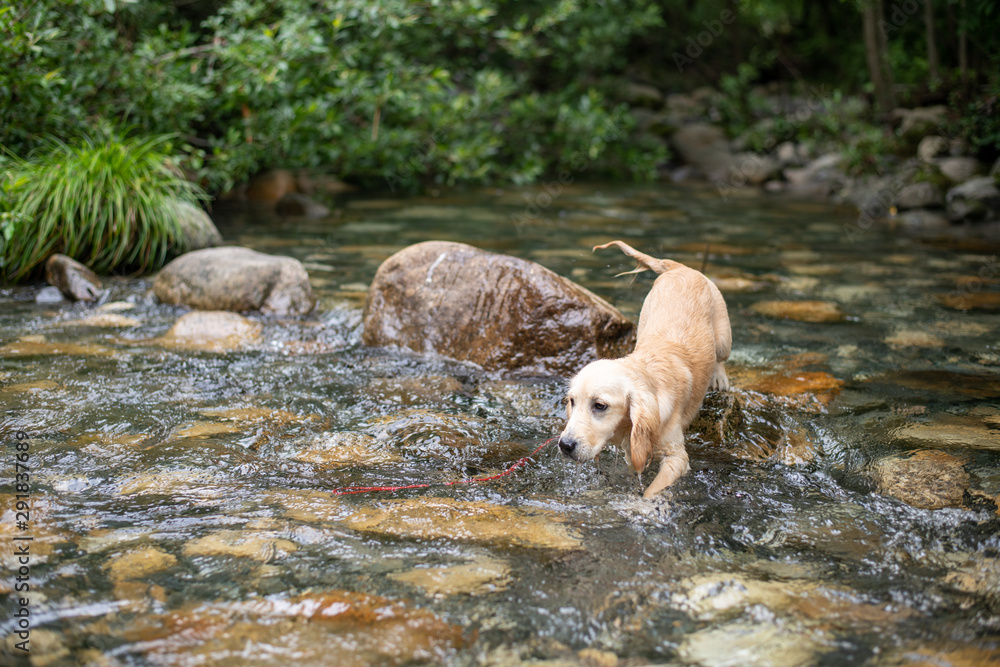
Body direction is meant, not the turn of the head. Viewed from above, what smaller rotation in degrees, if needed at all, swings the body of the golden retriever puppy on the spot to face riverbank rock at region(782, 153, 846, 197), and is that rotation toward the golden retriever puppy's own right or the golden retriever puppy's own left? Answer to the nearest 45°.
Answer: approximately 135° to the golden retriever puppy's own right

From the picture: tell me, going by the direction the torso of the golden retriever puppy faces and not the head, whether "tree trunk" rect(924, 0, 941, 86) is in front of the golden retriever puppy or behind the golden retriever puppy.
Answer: behind

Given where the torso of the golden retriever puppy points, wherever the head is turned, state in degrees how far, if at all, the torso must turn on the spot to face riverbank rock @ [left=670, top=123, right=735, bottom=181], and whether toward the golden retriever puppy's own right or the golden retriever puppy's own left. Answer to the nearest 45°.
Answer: approximately 135° to the golden retriever puppy's own right

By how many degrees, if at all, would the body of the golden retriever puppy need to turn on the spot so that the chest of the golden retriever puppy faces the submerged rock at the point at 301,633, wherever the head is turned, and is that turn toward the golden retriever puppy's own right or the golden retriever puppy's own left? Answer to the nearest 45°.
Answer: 0° — it already faces it

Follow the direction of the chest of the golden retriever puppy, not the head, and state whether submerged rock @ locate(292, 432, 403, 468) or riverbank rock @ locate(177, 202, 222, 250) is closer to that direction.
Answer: the submerged rock

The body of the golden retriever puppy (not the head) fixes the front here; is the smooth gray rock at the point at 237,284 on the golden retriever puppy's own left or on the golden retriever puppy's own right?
on the golden retriever puppy's own right

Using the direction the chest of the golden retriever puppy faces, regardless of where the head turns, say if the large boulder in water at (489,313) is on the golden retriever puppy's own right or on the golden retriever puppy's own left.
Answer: on the golden retriever puppy's own right

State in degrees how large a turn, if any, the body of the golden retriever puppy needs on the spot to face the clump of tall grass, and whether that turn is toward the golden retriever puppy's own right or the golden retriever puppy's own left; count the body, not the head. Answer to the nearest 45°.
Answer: approximately 90° to the golden retriever puppy's own right

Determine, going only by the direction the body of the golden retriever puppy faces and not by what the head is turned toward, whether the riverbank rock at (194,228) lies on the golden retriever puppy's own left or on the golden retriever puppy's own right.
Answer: on the golden retriever puppy's own right

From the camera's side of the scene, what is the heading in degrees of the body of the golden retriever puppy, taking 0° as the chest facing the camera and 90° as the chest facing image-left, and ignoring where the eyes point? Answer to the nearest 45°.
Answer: approximately 45°

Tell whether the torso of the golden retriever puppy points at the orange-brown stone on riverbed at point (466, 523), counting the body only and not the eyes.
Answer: yes

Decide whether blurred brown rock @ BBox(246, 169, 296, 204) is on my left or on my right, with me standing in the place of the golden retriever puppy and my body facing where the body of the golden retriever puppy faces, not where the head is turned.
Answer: on my right

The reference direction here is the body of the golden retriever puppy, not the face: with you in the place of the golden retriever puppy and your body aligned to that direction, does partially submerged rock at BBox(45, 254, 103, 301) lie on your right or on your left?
on your right
